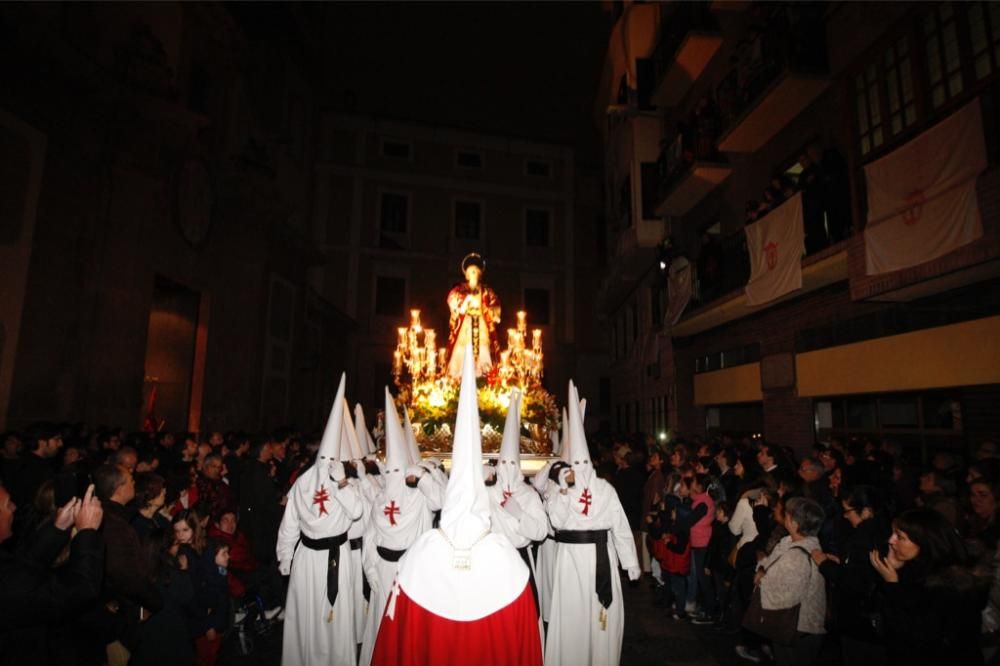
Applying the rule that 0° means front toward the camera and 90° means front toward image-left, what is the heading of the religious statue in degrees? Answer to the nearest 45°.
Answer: approximately 0°

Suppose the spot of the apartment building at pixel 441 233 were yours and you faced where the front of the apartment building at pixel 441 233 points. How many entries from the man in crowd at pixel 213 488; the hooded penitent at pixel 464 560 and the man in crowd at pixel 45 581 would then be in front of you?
3

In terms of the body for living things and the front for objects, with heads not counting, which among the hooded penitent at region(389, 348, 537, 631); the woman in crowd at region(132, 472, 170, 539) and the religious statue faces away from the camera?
the hooded penitent

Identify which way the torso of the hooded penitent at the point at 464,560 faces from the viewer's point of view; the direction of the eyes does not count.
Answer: away from the camera

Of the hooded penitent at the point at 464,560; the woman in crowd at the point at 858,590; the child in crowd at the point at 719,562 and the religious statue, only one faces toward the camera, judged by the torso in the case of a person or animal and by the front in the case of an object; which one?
the religious statue

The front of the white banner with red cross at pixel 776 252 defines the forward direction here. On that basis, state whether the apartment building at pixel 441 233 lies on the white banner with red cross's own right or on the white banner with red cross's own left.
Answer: on the white banner with red cross's own right

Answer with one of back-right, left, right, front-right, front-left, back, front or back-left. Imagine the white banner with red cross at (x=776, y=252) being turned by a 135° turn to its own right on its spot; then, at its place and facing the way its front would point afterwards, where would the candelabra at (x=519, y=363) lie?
left

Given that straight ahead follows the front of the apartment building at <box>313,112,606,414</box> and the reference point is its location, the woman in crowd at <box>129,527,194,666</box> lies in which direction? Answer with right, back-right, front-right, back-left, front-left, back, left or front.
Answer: front

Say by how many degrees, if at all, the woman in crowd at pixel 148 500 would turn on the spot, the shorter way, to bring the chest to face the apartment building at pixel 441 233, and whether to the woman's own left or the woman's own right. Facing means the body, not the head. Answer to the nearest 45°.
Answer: approximately 45° to the woman's own left

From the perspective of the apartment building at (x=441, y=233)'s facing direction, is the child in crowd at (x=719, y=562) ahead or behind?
ahead

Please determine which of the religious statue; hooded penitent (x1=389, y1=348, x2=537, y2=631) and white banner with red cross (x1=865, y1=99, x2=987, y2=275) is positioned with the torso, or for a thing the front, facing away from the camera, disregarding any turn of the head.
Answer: the hooded penitent

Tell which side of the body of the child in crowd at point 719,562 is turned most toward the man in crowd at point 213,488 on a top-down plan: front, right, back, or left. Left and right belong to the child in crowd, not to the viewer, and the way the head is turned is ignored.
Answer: front

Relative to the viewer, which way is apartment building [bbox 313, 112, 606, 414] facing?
toward the camera

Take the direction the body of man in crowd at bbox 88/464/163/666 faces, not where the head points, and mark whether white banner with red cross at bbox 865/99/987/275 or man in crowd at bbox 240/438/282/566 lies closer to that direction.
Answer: the white banner with red cross

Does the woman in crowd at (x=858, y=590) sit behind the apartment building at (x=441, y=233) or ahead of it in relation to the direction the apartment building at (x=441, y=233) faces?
ahead

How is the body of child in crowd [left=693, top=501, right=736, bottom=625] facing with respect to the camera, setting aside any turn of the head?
to the viewer's left
